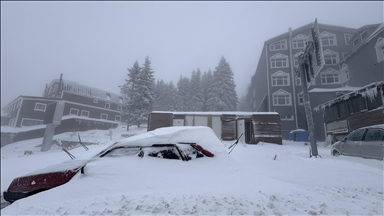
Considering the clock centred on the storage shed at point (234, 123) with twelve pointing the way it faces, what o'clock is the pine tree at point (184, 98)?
The pine tree is roughly at 5 o'clock from the storage shed.

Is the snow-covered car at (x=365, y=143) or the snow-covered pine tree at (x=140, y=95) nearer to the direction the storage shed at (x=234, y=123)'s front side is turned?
the snow-covered car

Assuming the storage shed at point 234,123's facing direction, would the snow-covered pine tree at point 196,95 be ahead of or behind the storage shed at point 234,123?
behind

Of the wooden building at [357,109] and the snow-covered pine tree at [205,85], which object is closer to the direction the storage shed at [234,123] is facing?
the wooden building

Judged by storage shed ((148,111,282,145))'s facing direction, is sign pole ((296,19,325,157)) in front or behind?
in front

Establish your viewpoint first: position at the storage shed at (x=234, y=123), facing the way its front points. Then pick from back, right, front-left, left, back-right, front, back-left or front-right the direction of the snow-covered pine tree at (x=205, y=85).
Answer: back

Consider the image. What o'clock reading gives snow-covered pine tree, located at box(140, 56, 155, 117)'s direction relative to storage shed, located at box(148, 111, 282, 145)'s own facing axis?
The snow-covered pine tree is roughly at 4 o'clock from the storage shed.

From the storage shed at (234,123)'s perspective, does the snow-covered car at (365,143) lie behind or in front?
in front

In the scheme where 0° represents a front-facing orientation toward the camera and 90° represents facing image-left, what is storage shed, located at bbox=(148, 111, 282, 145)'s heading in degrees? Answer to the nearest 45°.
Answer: approximately 0°

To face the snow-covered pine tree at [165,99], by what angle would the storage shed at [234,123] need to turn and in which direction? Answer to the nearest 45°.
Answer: approximately 135° to its right

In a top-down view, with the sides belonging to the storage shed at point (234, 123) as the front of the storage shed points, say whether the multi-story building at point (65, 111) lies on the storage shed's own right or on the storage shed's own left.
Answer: on the storage shed's own right

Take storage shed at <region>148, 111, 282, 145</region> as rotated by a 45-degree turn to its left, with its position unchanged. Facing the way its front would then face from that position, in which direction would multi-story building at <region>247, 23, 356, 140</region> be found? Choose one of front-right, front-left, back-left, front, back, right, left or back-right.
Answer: left

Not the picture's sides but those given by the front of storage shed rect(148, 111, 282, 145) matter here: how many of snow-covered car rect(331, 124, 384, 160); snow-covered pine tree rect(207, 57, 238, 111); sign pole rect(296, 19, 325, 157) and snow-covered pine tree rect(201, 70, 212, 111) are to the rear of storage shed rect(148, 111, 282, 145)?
2

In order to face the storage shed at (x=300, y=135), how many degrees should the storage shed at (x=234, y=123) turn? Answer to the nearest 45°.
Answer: approximately 135° to its left

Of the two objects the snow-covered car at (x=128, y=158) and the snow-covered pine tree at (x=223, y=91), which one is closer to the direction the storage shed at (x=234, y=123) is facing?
the snow-covered car
